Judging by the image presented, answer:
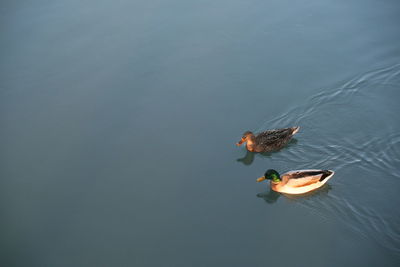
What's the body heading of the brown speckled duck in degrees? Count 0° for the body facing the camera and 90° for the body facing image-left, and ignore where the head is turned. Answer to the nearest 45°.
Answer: approximately 90°

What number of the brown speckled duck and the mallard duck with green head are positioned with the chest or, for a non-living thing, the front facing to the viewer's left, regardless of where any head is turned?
2

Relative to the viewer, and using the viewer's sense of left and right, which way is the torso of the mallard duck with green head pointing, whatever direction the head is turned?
facing to the left of the viewer
